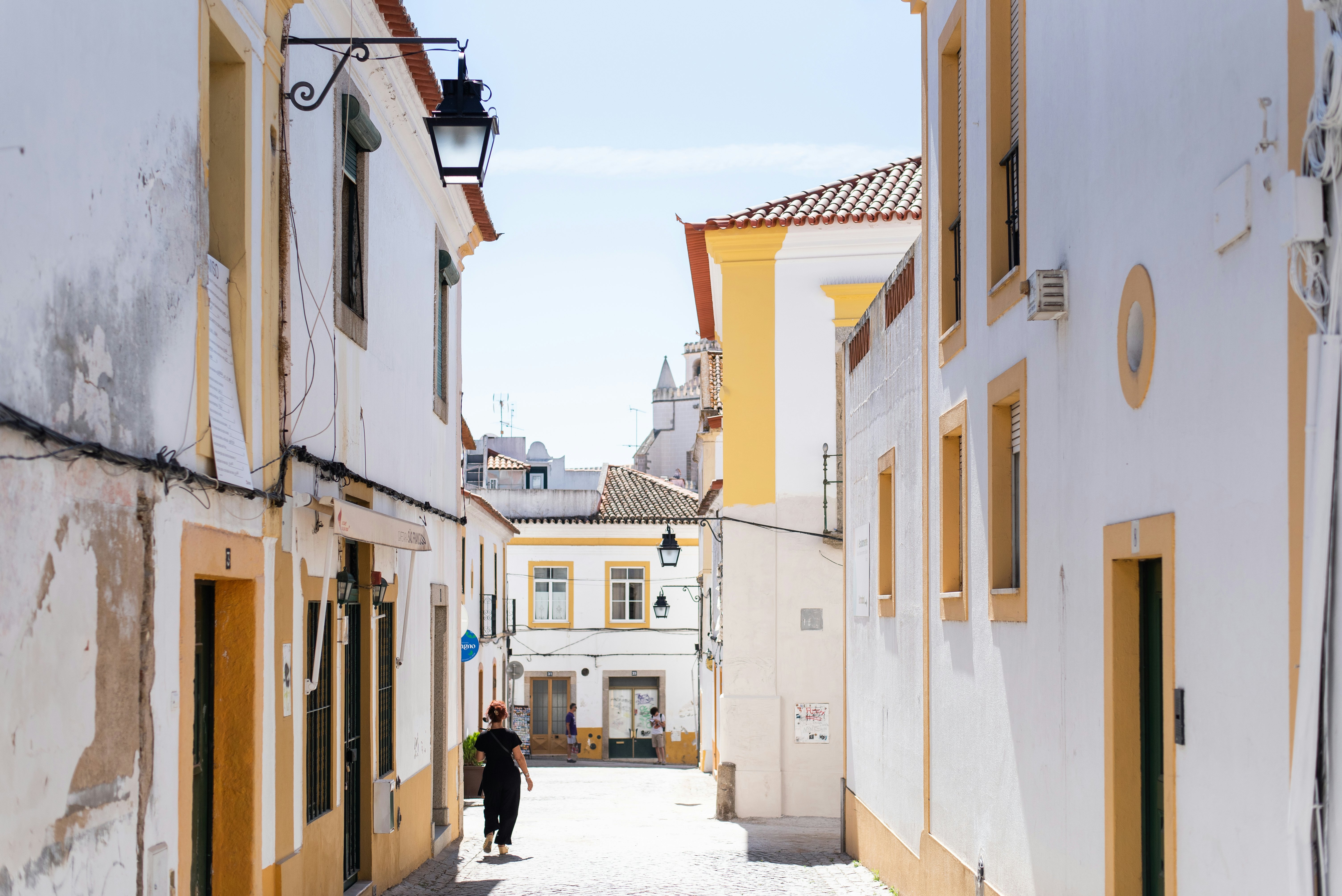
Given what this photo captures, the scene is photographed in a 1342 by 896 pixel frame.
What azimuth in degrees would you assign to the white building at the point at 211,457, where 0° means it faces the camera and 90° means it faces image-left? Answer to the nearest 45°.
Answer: approximately 315°

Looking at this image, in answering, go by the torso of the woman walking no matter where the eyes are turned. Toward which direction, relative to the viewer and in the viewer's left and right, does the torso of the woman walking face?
facing away from the viewer

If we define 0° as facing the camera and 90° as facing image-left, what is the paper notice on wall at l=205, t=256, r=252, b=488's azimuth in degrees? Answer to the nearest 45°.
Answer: approximately 315°

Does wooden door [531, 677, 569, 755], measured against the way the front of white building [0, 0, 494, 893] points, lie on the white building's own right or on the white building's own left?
on the white building's own left

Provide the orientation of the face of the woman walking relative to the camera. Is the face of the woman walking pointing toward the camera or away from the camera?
away from the camera

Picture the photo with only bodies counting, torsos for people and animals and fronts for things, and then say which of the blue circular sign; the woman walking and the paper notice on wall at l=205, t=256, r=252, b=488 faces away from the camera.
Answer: the woman walking

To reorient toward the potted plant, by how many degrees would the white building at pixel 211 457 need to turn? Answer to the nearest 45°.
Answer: approximately 135° to its left

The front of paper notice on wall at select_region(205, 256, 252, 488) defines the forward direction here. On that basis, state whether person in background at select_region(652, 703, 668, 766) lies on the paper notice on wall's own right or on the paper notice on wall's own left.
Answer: on the paper notice on wall's own left

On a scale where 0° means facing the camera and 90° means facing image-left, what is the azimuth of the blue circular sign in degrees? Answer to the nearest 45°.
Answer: approximately 0°
